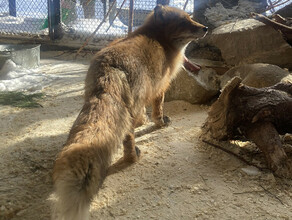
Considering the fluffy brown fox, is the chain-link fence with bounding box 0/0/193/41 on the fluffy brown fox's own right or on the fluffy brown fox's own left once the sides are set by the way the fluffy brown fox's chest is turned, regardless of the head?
on the fluffy brown fox's own left

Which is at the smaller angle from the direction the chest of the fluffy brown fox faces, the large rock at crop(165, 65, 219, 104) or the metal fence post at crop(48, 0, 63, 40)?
the large rock

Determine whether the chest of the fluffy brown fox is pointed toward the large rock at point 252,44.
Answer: yes

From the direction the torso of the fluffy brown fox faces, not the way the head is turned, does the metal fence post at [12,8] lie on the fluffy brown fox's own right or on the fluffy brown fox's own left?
on the fluffy brown fox's own left

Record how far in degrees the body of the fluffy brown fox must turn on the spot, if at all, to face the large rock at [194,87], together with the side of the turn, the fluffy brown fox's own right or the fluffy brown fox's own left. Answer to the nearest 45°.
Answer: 0° — it already faces it

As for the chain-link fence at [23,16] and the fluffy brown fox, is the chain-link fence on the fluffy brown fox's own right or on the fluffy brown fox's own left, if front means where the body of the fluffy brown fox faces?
on the fluffy brown fox's own left

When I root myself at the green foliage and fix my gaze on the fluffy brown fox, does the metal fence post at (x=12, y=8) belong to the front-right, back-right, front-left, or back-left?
back-left

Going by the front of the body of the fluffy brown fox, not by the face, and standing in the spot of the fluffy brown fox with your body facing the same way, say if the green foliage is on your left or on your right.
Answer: on your left

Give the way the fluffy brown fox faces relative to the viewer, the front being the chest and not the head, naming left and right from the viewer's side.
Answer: facing away from the viewer and to the right of the viewer

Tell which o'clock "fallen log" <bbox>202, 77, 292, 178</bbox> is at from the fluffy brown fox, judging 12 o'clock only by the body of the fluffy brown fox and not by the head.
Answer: The fallen log is roughly at 1 o'clock from the fluffy brown fox.

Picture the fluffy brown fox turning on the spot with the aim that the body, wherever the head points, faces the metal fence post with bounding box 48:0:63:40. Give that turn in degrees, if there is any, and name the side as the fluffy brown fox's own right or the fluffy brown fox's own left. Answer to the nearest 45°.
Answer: approximately 45° to the fluffy brown fox's own left
